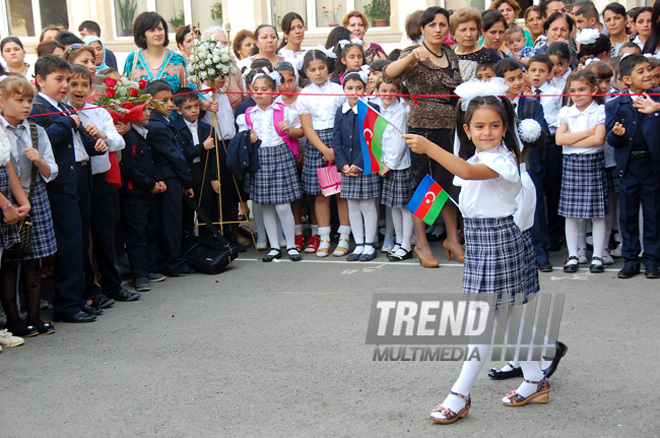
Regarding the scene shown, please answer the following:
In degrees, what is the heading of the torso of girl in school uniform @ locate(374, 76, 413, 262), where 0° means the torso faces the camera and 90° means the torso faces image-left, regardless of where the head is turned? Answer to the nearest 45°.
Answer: approximately 45°

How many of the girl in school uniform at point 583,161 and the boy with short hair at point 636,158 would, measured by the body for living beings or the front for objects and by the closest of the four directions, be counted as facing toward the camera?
2

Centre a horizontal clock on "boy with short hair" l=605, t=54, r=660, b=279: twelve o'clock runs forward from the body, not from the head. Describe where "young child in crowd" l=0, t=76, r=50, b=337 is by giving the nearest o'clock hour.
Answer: The young child in crowd is roughly at 2 o'clock from the boy with short hair.

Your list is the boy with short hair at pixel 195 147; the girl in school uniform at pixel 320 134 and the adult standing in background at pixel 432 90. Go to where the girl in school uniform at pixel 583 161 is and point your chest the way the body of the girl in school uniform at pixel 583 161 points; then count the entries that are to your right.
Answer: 3

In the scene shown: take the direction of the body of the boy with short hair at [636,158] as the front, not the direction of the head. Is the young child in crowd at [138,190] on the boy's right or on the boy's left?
on the boy's right

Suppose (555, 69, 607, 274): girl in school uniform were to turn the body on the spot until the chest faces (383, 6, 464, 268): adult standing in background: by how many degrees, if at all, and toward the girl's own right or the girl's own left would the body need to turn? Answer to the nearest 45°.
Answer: approximately 90° to the girl's own right

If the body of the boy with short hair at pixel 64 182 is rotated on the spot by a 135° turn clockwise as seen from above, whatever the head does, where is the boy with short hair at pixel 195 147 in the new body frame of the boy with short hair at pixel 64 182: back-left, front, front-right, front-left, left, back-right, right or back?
back-right
